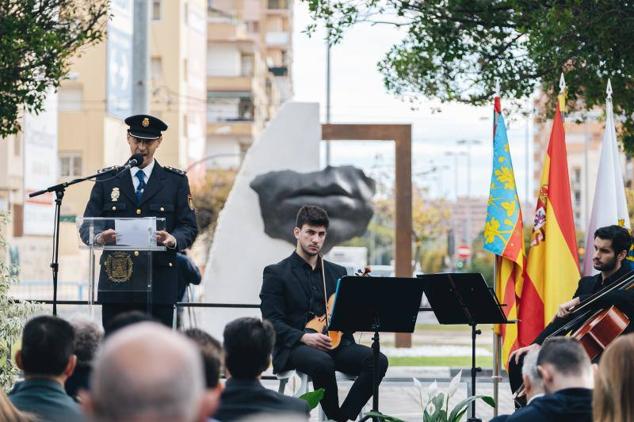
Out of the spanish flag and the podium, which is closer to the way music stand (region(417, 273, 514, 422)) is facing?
the spanish flag

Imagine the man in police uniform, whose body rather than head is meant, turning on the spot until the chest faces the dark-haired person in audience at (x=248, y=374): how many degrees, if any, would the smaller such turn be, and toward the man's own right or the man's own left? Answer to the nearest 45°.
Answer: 0° — they already face them

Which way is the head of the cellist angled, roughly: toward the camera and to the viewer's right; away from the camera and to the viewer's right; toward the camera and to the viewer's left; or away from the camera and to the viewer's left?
toward the camera and to the viewer's left

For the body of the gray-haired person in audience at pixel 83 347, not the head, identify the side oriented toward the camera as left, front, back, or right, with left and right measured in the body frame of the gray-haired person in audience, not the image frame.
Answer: back

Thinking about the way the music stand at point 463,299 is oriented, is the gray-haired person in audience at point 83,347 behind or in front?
behind

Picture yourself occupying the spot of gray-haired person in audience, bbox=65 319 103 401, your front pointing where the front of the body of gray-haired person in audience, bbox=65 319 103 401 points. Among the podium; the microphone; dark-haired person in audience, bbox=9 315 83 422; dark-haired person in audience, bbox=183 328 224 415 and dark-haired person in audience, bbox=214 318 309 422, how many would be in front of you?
2

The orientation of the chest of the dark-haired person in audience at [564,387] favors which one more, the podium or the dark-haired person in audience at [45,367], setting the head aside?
the podium

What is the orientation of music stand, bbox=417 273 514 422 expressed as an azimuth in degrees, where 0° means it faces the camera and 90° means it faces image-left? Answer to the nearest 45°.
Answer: approximately 225°

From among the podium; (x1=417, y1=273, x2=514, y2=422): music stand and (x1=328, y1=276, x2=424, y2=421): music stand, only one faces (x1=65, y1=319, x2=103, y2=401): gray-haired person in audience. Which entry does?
the podium

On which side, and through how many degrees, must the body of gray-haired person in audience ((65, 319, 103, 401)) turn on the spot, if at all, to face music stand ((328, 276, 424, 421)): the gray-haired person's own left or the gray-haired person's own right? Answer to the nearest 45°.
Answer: approximately 45° to the gray-haired person's own right

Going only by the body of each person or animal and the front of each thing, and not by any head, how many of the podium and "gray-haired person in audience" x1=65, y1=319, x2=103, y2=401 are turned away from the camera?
1

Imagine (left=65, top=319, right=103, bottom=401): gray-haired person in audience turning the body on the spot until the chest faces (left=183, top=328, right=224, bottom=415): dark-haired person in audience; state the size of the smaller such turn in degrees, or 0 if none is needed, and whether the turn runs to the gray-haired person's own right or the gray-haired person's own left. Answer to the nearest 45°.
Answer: approximately 135° to the gray-haired person's own right

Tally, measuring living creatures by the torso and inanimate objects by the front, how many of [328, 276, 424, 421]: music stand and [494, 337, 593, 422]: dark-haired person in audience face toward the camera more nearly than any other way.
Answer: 0

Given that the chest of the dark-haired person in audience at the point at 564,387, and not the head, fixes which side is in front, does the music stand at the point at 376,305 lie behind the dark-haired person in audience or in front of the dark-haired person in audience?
in front

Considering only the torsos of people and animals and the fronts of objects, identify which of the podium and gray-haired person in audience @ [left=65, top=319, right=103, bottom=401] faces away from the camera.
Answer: the gray-haired person in audience
